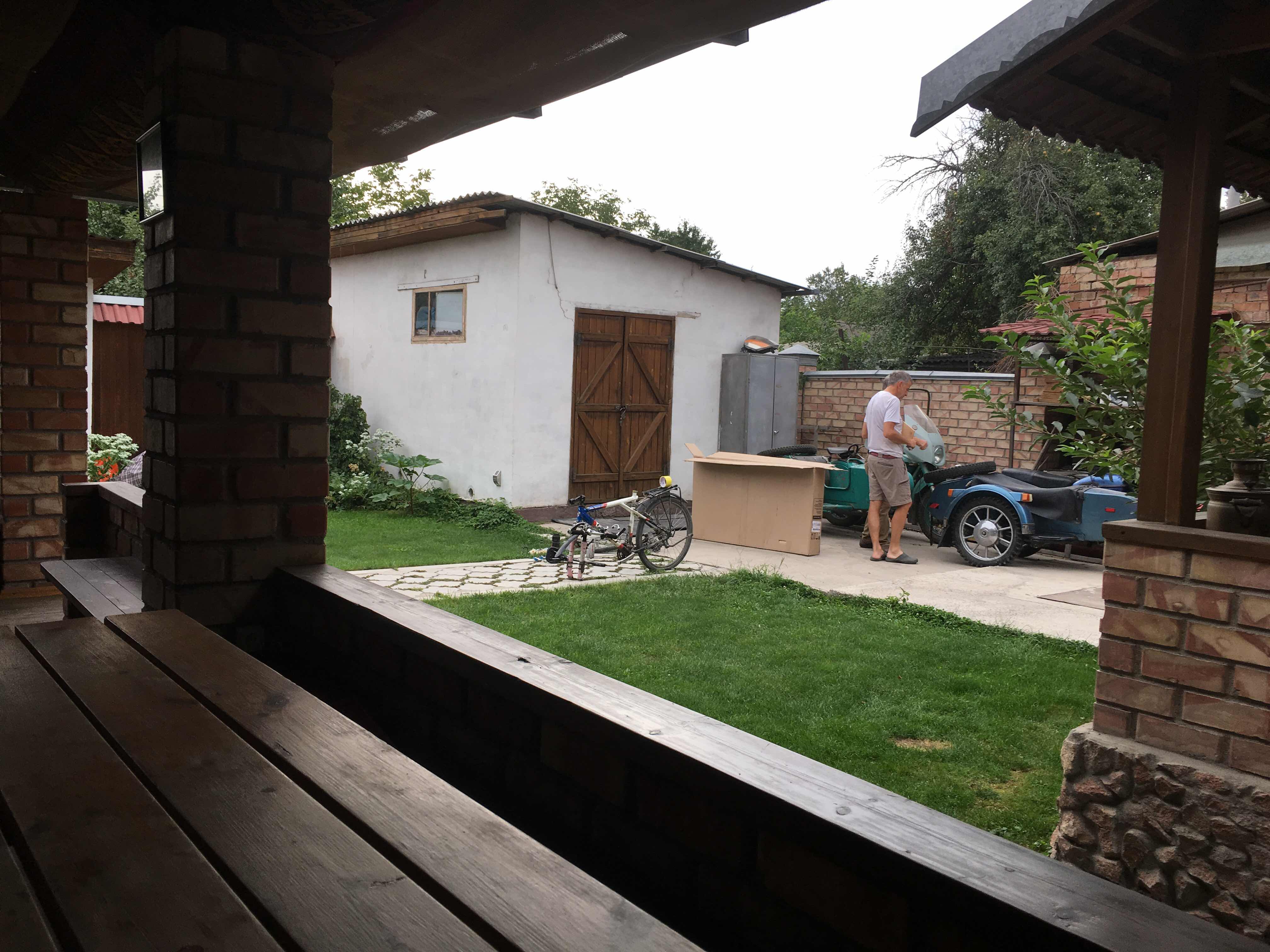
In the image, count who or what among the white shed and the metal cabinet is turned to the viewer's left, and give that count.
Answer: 0

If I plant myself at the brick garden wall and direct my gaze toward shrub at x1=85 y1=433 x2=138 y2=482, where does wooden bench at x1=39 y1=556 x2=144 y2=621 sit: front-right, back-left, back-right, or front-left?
front-left

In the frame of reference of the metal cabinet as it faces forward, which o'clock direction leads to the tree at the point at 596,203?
The tree is roughly at 7 o'clock from the metal cabinet.

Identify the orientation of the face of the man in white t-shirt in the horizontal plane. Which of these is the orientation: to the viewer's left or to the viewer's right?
to the viewer's right

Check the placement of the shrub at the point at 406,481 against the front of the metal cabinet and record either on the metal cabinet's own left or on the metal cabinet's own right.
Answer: on the metal cabinet's own right

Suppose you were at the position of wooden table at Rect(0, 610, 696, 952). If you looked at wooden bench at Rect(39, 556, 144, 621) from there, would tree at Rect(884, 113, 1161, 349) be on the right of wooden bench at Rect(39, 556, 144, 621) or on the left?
right

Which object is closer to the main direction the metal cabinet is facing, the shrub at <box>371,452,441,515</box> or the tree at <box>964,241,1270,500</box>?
the tree

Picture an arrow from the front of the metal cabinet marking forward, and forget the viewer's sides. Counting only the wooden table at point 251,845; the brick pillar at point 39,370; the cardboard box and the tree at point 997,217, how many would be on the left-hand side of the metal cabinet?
1

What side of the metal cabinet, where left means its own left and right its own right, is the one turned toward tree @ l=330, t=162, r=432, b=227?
back

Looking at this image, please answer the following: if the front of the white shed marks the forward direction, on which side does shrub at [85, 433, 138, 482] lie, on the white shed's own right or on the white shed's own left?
on the white shed's own right

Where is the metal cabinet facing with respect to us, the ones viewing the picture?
facing the viewer and to the right of the viewer

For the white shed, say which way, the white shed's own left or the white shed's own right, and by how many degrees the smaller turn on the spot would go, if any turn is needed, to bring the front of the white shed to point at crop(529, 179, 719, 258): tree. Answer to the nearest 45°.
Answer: approximately 135° to the white shed's own left

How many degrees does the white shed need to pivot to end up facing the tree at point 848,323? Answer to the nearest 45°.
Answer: approximately 90° to its left
